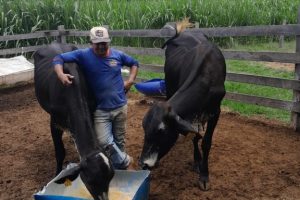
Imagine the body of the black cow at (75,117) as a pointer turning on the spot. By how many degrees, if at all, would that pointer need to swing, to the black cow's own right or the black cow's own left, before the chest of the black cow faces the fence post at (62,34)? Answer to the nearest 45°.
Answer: approximately 135° to the black cow's own left

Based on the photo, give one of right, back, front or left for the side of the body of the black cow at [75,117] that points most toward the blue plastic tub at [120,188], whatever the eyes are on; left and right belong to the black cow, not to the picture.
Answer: front

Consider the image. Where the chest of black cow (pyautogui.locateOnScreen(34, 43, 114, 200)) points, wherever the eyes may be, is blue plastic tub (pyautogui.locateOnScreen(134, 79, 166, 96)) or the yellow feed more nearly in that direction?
the yellow feed

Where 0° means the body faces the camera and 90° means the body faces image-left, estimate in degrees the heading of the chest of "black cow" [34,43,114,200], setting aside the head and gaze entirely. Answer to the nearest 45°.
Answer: approximately 315°

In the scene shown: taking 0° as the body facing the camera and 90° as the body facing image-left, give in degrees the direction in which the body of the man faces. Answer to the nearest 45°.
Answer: approximately 0°

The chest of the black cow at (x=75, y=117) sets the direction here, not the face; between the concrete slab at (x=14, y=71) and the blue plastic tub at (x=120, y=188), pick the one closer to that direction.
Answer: the blue plastic tub

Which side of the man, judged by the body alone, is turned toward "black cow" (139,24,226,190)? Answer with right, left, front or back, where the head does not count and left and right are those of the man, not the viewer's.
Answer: left

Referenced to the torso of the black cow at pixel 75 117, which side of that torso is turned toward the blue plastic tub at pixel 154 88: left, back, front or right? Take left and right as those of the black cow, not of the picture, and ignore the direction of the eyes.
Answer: left

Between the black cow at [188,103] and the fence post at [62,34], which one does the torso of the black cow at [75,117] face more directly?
the black cow
